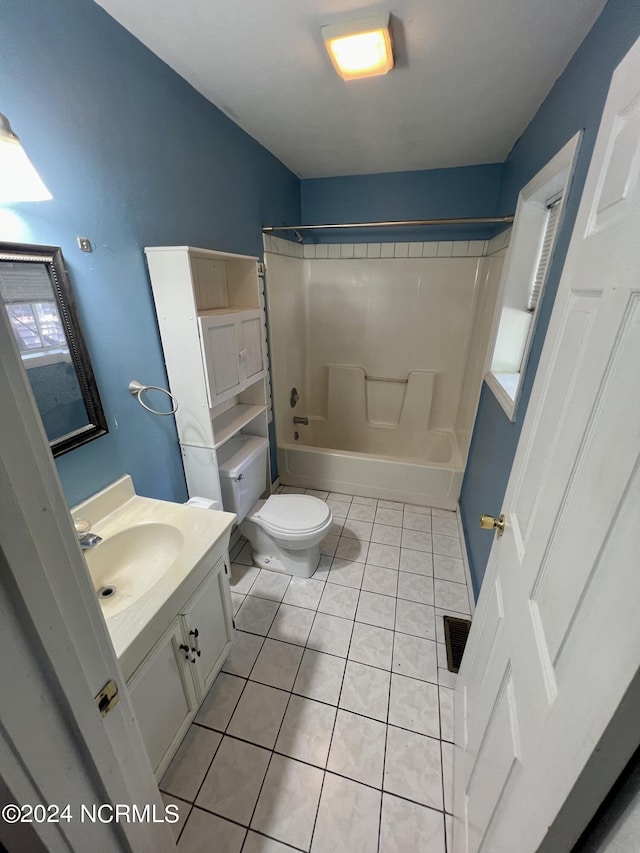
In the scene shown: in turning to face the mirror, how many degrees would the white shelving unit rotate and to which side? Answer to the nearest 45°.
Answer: approximately 90° to its right

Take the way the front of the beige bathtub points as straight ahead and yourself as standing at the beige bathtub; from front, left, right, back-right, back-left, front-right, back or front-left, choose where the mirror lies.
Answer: front-right

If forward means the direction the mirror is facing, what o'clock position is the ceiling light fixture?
The ceiling light fixture is roughly at 11 o'clock from the mirror.

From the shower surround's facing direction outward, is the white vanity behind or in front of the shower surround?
in front

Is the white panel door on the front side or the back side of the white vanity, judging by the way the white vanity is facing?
on the front side

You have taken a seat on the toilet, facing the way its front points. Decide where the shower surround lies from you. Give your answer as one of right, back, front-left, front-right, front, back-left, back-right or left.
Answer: left

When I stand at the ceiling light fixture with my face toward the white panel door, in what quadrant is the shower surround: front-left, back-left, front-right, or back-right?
back-left

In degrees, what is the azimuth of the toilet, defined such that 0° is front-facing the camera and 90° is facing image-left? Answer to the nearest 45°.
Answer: approximately 315°

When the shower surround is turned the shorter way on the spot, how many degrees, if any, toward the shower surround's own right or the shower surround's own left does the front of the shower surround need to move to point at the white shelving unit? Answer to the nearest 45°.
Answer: approximately 45° to the shower surround's own right

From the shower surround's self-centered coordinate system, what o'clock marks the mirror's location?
The mirror is roughly at 1 o'clock from the shower surround.

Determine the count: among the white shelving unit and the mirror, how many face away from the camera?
0

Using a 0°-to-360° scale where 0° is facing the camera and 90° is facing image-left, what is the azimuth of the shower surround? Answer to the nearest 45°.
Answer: approximately 0°
